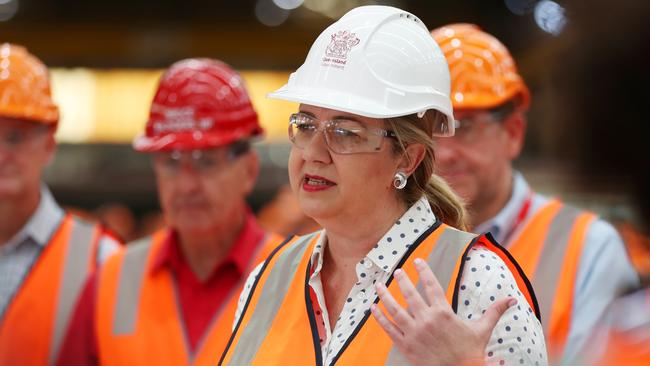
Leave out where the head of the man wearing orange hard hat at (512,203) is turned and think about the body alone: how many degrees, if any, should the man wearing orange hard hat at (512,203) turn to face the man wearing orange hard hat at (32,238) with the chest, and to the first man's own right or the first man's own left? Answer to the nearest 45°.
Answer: approximately 45° to the first man's own right

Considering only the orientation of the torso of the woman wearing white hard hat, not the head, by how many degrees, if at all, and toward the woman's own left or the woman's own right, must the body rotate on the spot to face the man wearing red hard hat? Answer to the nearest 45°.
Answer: approximately 90° to the woman's own right

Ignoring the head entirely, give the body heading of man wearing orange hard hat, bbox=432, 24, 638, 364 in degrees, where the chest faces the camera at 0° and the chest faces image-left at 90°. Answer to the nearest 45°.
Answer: approximately 45°

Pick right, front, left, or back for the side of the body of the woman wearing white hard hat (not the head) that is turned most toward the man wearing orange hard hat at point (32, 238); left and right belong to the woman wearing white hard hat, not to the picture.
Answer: right

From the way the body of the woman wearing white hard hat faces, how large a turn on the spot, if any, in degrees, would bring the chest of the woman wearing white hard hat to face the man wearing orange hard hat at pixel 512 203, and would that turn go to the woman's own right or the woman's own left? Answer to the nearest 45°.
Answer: approximately 180°
